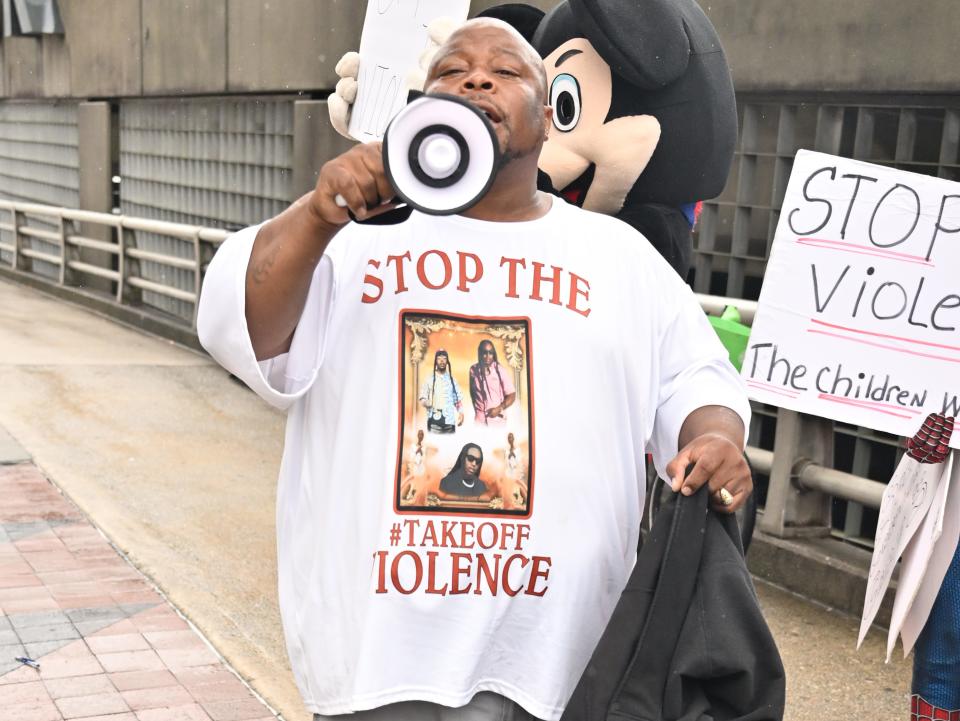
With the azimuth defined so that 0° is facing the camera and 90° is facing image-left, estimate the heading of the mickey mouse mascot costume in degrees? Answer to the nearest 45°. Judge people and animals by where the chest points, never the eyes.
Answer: approximately 45°

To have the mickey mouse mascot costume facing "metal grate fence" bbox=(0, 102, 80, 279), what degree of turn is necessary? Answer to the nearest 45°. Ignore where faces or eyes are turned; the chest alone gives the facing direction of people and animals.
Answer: approximately 90° to its right

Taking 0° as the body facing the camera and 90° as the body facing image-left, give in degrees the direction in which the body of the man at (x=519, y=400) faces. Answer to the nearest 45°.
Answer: approximately 0°

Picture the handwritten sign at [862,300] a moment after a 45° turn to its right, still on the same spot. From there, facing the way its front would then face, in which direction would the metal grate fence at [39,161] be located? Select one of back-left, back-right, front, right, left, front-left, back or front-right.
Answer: right

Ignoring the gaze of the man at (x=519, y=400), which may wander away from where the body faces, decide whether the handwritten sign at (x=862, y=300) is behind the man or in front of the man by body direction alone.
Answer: behind

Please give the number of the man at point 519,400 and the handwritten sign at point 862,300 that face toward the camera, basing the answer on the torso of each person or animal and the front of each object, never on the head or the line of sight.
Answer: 2

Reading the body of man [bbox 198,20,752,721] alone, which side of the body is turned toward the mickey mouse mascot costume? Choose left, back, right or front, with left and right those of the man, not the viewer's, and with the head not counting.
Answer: back
